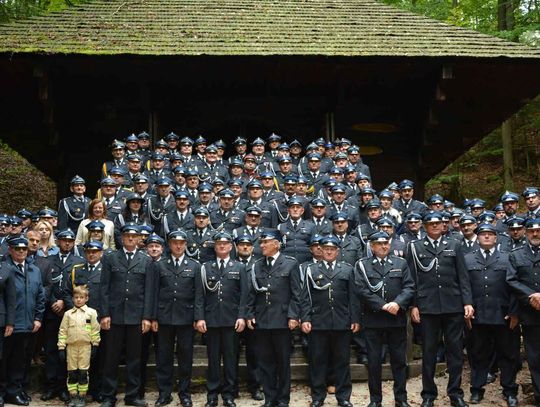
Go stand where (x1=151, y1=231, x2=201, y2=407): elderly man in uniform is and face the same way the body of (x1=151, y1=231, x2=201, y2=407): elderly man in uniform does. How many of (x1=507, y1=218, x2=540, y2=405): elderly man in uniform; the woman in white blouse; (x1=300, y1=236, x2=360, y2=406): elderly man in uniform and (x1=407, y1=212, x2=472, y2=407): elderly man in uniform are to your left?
3

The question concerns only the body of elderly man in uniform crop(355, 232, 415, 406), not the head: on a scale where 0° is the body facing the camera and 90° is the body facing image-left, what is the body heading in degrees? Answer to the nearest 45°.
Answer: approximately 0°

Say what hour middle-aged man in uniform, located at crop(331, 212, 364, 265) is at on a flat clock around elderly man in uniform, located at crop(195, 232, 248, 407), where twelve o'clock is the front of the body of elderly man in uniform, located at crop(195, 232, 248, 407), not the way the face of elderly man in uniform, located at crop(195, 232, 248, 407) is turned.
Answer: middle-aged man in uniform, located at crop(331, 212, 364, 265) is roughly at 8 o'clock from elderly man in uniform, located at crop(195, 232, 248, 407).

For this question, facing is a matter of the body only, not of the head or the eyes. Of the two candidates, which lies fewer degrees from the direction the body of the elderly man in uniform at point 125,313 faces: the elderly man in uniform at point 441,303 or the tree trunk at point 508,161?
the elderly man in uniform

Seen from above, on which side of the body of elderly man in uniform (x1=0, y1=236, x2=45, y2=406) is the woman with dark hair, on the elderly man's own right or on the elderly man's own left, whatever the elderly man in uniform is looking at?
on the elderly man's own left

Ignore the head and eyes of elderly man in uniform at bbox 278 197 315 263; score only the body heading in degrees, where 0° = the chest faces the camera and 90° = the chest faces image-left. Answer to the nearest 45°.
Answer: approximately 0°

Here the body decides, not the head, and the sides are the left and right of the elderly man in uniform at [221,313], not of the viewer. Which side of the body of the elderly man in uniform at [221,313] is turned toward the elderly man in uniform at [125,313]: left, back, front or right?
right

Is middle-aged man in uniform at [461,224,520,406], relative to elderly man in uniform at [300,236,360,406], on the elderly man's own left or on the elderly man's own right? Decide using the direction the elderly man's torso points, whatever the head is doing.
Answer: on the elderly man's own left
